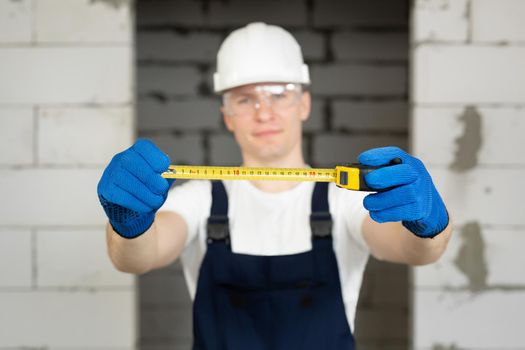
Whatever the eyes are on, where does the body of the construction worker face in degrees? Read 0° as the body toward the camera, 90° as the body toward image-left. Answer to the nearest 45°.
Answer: approximately 0°
